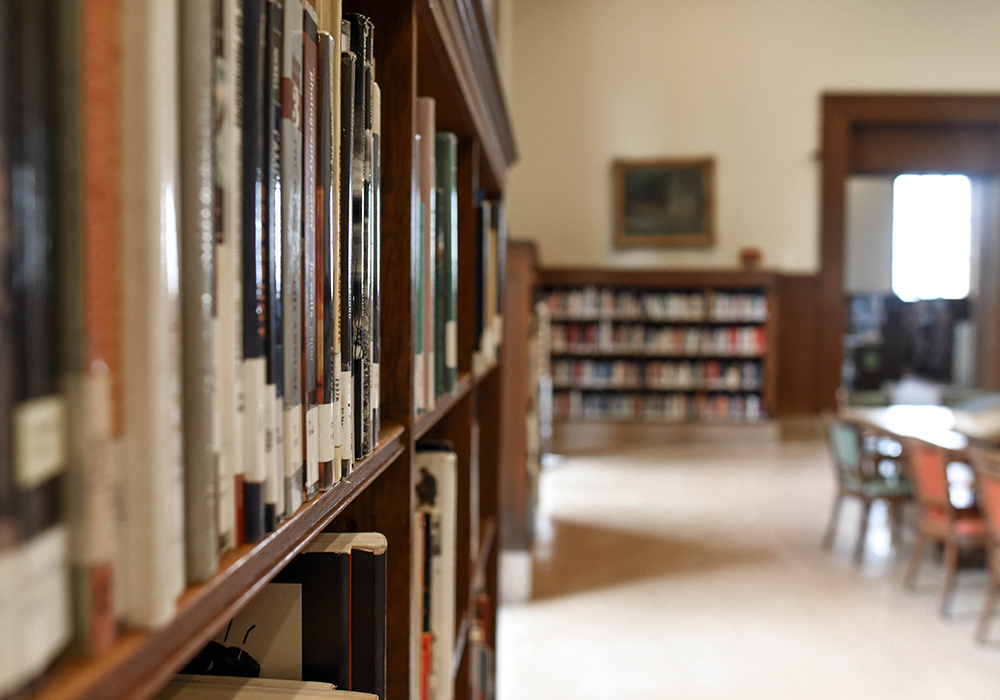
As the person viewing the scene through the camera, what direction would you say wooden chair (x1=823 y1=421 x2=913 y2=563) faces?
facing away from the viewer and to the right of the viewer

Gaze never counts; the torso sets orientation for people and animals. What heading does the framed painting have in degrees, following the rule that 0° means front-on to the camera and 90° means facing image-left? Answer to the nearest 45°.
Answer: approximately 0°

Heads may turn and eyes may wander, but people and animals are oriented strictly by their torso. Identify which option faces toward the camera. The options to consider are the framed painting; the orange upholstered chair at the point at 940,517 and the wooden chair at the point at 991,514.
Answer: the framed painting

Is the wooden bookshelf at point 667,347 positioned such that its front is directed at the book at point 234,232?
yes

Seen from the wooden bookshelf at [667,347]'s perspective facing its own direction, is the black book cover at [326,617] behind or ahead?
ahead

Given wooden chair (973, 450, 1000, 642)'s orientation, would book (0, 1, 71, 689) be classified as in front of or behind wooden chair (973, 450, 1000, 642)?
behind

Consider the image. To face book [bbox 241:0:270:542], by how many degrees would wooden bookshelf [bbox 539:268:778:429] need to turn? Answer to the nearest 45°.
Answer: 0° — it already faces it

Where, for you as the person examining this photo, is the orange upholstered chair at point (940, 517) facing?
facing away from the viewer and to the right of the viewer

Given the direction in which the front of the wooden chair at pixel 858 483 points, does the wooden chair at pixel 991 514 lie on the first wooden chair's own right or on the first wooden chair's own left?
on the first wooden chair's own right

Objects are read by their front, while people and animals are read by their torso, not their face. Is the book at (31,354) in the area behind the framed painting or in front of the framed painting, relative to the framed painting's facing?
in front

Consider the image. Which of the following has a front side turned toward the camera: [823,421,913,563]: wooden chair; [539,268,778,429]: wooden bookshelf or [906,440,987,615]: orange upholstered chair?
the wooden bookshelf
